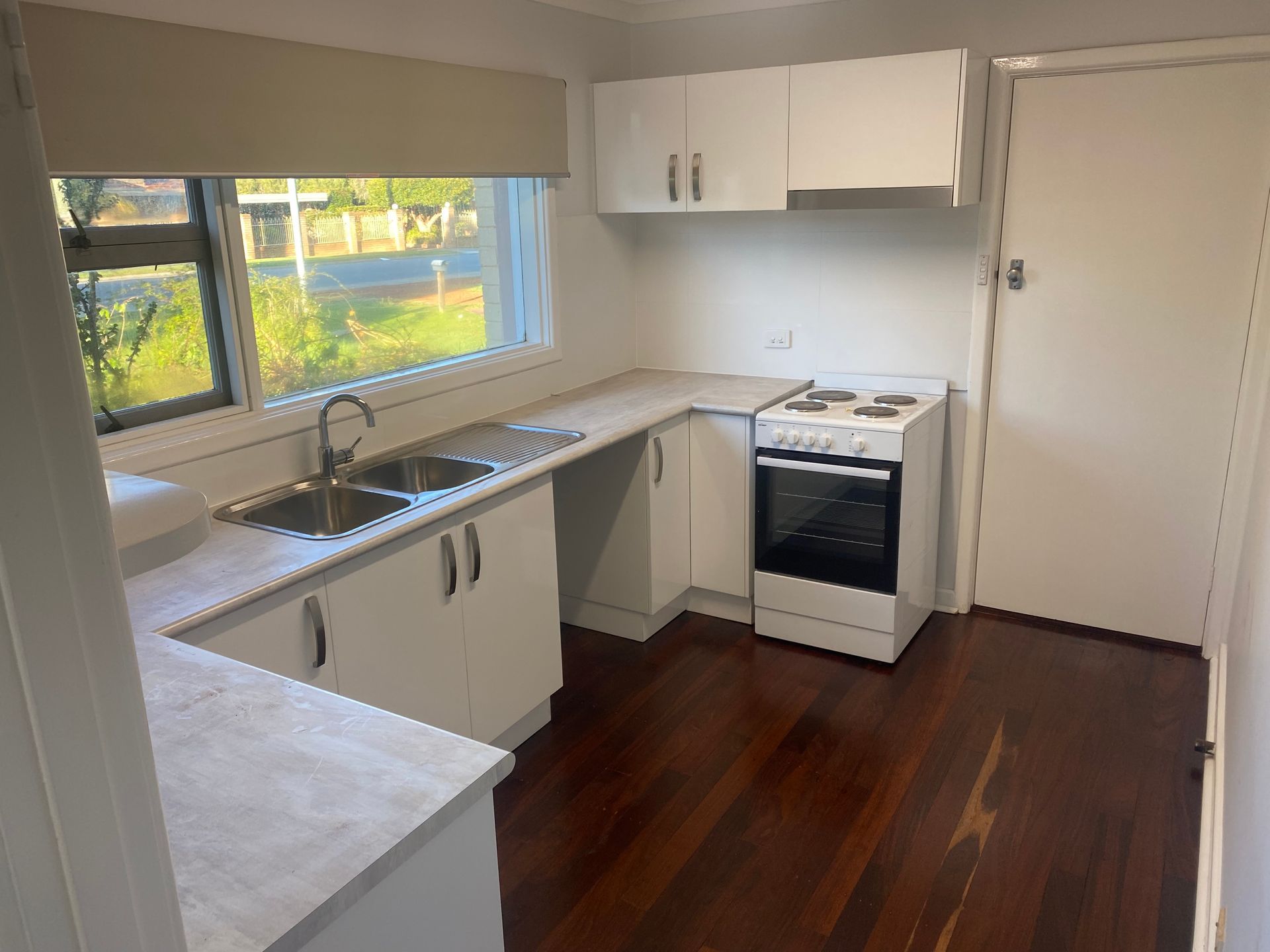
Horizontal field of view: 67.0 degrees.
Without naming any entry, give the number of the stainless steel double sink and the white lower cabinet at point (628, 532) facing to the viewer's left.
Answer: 0

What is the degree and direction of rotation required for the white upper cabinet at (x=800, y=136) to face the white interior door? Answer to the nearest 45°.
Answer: approximately 135° to its left

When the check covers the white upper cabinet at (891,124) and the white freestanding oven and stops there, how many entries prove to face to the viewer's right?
0

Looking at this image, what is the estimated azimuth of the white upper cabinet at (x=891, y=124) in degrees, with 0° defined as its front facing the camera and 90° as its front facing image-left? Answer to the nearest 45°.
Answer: approximately 0°

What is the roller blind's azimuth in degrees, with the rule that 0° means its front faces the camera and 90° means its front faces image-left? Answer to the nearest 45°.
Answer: approximately 315°

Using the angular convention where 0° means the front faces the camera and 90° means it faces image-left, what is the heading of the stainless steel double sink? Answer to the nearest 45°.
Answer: approximately 315°

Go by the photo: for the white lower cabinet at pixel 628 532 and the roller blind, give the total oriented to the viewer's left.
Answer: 0
